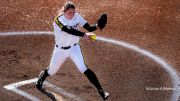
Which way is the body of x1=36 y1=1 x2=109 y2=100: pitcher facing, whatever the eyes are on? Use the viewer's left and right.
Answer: facing the viewer
